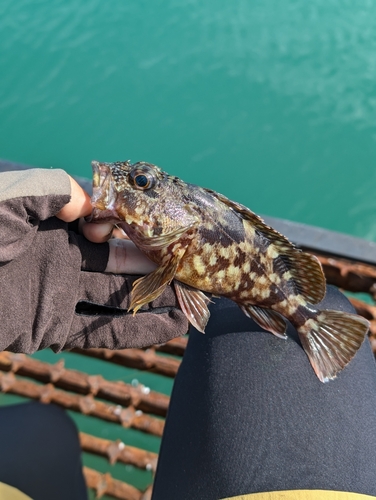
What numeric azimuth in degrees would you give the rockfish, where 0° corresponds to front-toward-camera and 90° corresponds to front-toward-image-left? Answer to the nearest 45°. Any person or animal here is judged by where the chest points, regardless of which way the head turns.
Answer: approximately 90°
